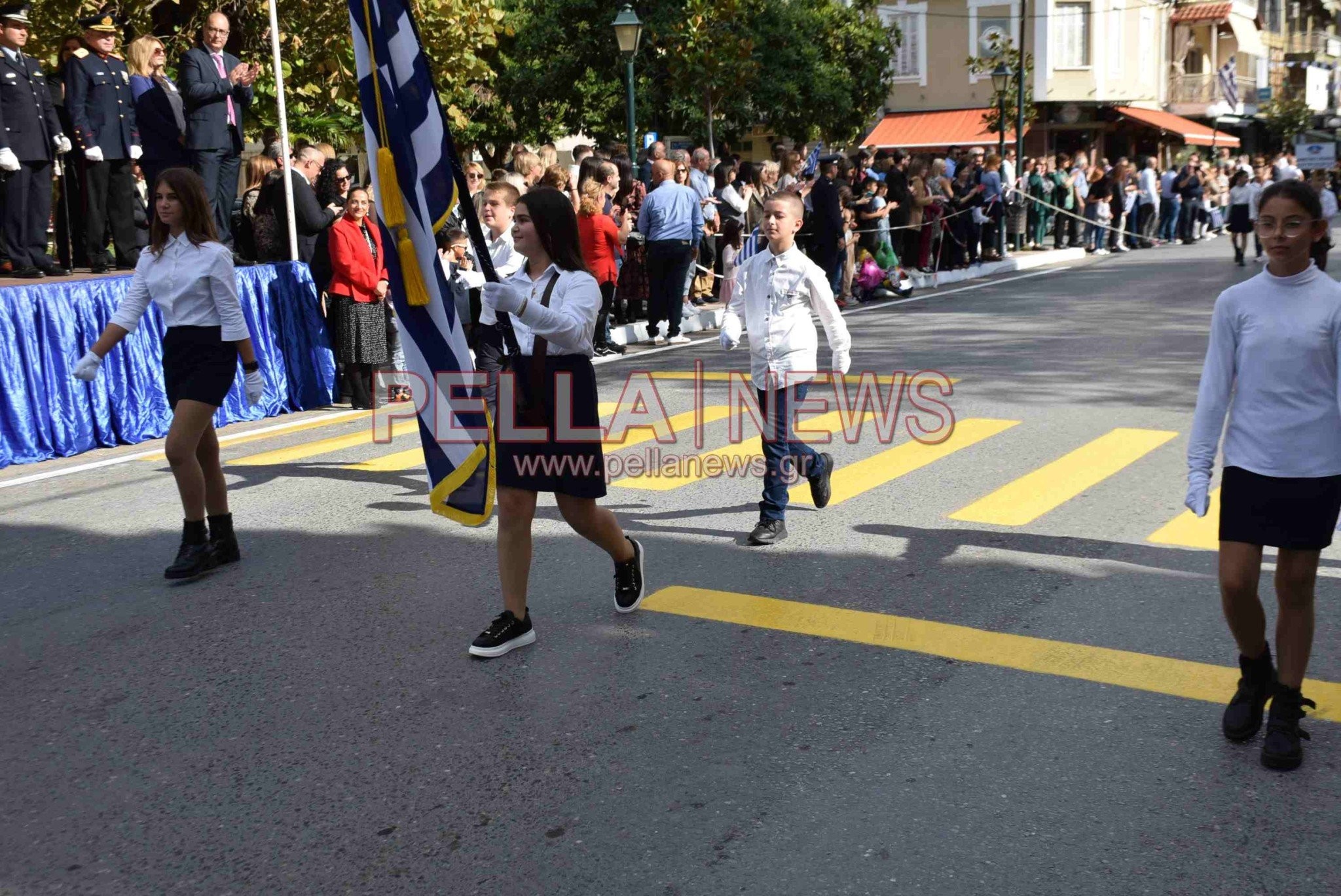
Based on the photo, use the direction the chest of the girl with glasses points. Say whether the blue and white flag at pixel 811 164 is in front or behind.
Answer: behind

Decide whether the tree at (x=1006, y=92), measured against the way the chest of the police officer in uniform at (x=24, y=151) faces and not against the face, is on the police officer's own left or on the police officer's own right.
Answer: on the police officer's own left

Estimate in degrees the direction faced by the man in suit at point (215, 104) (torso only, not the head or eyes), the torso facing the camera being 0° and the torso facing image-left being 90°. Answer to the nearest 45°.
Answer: approximately 315°

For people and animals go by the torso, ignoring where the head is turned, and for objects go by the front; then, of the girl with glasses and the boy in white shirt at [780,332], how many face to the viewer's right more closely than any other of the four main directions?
0

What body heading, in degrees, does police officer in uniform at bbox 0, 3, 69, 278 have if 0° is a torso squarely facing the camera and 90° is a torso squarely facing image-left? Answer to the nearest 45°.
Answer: approximately 315°

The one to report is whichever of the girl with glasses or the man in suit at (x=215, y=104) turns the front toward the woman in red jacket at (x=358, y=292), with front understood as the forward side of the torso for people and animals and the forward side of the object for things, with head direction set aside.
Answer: the man in suit

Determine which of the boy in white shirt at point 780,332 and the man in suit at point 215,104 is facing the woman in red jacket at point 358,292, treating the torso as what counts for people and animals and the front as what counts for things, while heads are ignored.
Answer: the man in suit

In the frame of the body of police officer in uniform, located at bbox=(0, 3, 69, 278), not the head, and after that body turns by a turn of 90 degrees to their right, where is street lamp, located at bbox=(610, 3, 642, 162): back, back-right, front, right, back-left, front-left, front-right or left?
back

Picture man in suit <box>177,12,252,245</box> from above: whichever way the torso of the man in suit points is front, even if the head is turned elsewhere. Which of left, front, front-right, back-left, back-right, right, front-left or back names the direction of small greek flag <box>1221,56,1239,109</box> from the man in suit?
left

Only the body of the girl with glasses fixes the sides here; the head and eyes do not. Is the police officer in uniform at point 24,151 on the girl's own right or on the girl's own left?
on the girl's own right
